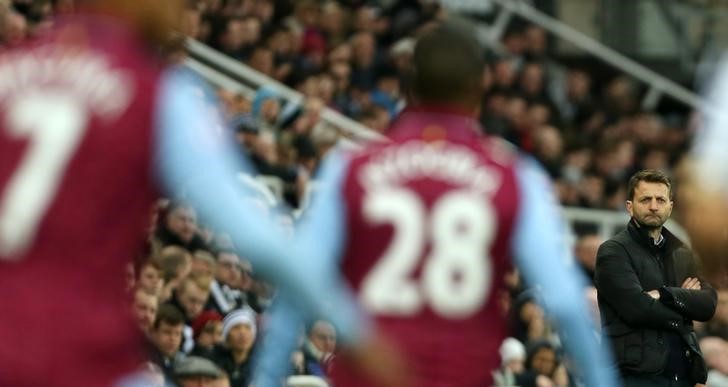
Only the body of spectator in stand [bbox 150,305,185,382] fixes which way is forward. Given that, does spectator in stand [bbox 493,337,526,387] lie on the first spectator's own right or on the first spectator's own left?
on the first spectator's own left

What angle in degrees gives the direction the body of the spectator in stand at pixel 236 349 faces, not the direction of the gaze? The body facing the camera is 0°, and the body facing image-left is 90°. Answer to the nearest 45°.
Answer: approximately 315°

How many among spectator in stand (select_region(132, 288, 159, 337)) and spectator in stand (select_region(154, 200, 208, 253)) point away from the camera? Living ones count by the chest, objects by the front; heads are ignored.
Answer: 0

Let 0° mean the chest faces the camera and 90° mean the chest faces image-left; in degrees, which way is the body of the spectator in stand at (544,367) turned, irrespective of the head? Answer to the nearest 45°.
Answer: approximately 0°

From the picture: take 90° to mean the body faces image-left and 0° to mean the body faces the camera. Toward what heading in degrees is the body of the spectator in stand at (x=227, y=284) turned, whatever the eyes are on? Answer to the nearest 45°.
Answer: approximately 315°

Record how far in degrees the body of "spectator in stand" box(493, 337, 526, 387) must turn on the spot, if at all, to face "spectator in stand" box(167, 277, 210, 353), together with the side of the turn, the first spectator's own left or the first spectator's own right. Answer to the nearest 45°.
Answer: approximately 90° to the first spectator's own right

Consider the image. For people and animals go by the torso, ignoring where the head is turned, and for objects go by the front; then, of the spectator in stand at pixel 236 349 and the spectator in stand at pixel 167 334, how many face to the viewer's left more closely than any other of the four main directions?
0
